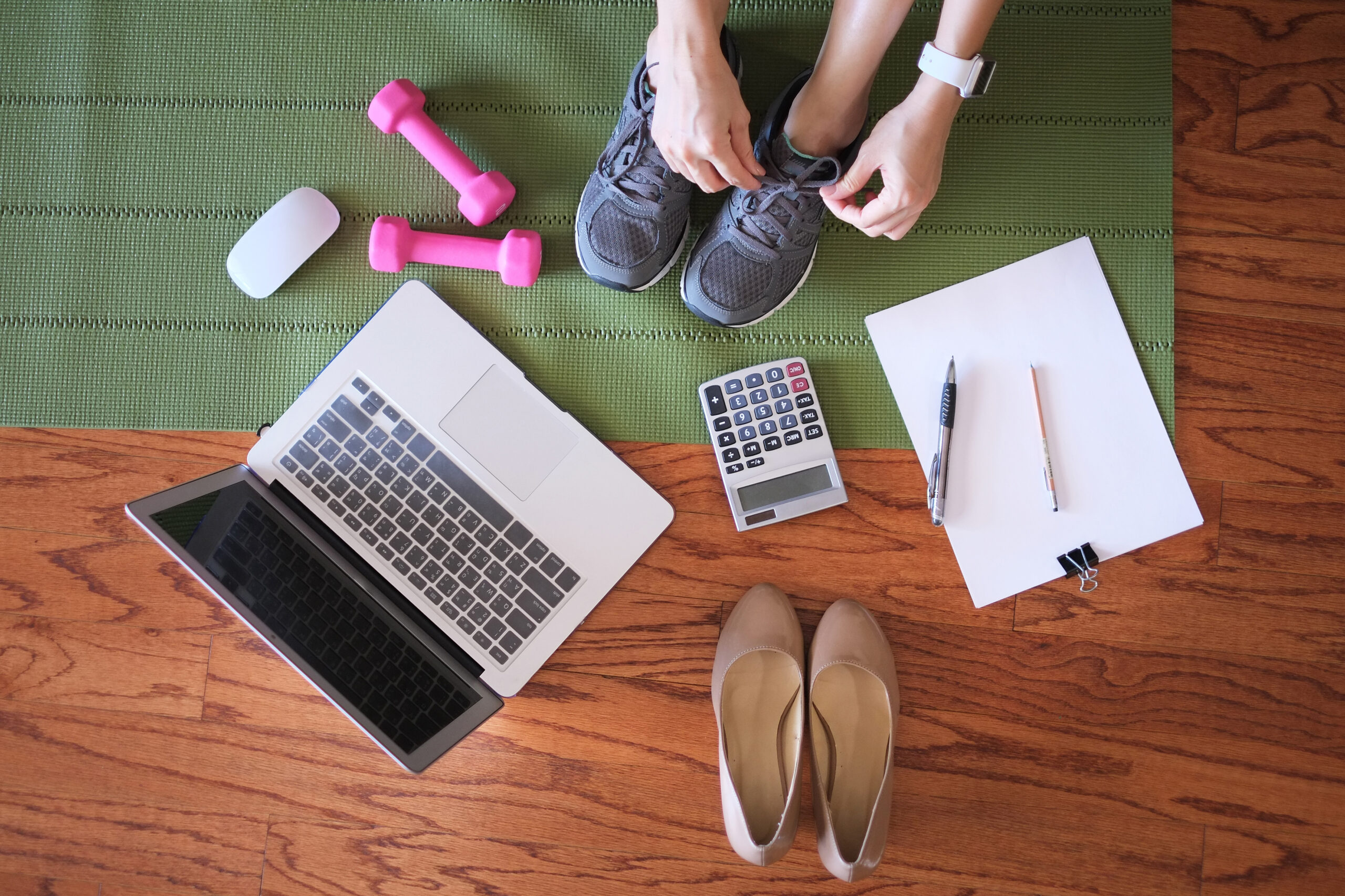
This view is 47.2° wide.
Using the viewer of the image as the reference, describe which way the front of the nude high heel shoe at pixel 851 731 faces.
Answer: facing away from the viewer

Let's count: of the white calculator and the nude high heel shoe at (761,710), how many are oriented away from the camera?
1

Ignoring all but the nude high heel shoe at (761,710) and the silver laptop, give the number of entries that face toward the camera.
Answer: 0

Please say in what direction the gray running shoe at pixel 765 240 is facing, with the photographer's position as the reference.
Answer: facing the viewer and to the left of the viewer

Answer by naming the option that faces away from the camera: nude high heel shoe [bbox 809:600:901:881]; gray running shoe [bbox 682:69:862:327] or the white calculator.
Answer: the nude high heel shoe

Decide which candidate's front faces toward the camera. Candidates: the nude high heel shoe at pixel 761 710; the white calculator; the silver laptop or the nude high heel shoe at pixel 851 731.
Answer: the white calculator

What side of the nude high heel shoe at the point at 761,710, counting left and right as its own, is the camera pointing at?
back

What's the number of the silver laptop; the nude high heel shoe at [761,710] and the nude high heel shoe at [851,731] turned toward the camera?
0
